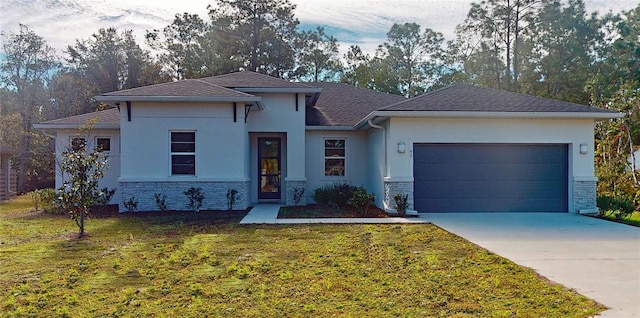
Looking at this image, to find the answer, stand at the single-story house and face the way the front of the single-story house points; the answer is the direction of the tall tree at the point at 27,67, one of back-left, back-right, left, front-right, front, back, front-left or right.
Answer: back-right

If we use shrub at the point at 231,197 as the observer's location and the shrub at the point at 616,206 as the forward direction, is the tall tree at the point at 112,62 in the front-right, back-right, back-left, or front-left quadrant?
back-left

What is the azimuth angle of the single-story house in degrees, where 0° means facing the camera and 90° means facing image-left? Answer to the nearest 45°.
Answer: approximately 0°

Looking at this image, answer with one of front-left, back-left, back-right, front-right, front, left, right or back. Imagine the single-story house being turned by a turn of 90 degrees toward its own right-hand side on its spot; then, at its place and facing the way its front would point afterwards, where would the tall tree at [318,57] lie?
right

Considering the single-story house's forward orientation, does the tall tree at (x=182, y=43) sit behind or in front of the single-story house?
behind

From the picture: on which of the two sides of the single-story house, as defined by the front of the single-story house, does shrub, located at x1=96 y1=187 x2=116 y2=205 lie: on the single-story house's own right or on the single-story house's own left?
on the single-story house's own right

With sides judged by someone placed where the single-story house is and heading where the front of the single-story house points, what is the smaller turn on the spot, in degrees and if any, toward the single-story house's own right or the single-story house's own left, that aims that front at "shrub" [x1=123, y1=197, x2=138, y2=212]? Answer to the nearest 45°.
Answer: approximately 90° to the single-story house's own right

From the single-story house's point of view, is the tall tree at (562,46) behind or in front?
behind

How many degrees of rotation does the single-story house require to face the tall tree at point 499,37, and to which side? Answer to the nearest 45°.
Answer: approximately 135° to its left

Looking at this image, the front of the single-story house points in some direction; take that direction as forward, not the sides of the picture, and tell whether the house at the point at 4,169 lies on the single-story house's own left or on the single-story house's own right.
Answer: on the single-story house's own right

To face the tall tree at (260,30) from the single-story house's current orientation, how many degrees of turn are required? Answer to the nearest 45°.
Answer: approximately 180°
